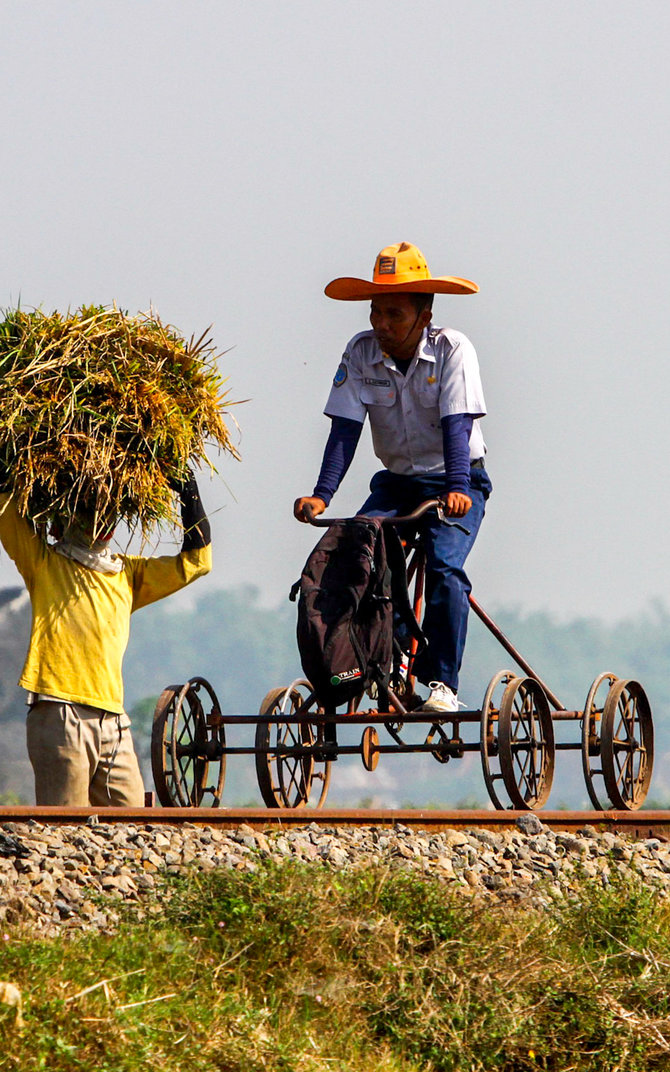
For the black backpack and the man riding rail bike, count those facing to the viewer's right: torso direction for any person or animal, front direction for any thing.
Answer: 0

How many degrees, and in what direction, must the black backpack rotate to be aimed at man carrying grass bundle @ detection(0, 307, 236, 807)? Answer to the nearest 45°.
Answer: approximately 45° to its right

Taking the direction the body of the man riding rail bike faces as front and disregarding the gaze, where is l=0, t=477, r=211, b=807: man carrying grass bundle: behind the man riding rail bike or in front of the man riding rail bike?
in front

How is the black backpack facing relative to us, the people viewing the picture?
facing the viewer and to the left of the viewer

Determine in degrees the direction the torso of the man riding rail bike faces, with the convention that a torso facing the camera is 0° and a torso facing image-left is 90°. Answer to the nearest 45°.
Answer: approximately 45°

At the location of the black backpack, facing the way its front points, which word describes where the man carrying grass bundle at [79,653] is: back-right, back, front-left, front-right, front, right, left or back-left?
front-right

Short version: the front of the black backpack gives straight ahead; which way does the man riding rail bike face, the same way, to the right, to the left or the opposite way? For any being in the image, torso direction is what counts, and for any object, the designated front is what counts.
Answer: the same way
